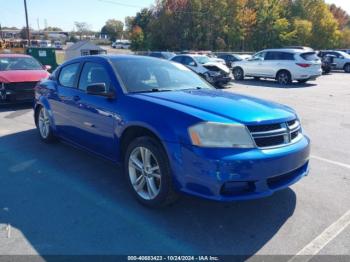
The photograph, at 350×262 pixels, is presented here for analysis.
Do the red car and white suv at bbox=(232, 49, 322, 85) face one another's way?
no

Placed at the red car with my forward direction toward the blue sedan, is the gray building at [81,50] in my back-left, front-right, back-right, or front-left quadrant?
back-left

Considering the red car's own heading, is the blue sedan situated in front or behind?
in front

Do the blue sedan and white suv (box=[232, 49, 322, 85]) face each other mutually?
no

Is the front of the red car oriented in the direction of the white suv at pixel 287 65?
no

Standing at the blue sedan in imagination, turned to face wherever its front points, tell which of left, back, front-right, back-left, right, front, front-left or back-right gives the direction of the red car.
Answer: back

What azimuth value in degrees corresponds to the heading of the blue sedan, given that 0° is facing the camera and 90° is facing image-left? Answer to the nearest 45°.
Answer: approximately 315°

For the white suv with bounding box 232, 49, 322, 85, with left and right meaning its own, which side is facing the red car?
left

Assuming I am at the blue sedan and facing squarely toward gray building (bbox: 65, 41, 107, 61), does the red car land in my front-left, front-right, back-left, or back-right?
front-left

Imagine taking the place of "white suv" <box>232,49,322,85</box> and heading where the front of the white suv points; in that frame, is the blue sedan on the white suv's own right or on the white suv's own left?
on the white suv's own left

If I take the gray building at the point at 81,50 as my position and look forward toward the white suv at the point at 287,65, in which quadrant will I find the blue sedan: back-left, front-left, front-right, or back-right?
front-right

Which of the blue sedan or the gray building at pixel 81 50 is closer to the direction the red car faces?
the blue sedan

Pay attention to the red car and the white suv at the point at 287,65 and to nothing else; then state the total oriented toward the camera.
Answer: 1

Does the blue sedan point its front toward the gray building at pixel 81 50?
no

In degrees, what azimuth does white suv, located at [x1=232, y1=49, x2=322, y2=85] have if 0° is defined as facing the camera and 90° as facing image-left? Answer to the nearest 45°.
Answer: approximately 135°

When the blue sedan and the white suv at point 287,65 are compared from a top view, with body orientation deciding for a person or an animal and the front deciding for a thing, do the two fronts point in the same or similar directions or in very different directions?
very different directions

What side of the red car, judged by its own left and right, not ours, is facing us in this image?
front

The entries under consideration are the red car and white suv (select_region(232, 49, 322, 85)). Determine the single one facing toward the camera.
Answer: the red car

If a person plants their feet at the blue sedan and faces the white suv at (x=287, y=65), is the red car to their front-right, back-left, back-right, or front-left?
front-left
